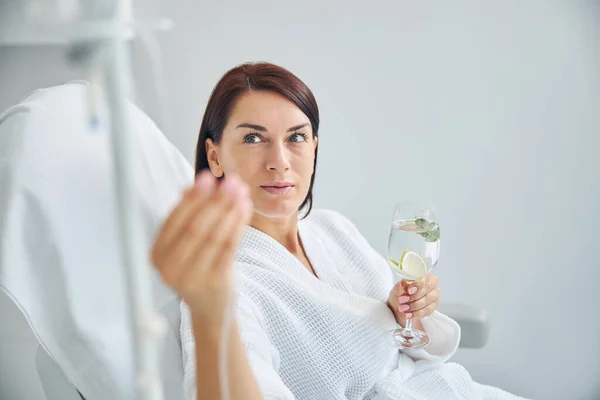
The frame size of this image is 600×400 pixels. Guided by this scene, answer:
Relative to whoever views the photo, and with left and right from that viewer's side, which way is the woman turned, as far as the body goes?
facing the viewer and to the right of the viewer
